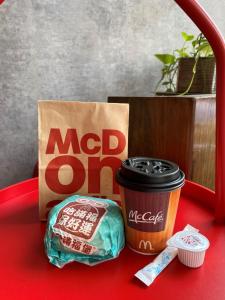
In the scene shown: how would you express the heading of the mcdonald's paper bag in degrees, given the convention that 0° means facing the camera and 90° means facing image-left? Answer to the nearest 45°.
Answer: approximately 0°
